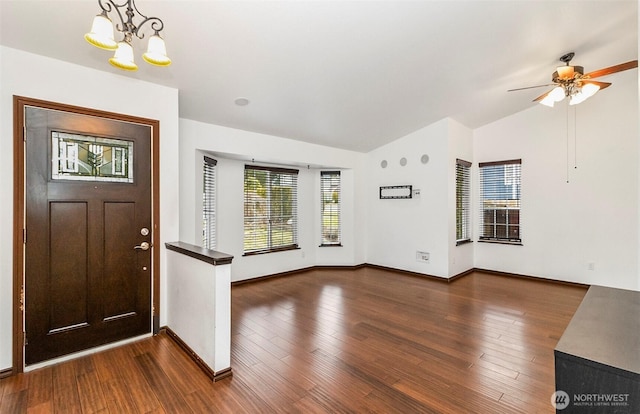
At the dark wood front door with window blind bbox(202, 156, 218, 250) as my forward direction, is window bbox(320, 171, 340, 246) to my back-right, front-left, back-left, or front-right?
front-right

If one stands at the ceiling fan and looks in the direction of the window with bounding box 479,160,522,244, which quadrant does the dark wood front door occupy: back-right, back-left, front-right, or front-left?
back-left

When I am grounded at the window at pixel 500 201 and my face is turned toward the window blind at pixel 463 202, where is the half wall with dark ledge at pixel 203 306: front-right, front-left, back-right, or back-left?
front-left

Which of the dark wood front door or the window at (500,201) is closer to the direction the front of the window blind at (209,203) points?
the window

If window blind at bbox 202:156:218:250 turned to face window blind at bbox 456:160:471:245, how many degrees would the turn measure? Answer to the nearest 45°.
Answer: approximately 45° to its left

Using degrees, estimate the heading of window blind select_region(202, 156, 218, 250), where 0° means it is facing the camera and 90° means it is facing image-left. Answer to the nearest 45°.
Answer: approximately 315°

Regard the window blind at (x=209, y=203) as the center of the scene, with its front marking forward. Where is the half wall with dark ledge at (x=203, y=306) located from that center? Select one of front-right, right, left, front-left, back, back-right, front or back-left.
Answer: front-right

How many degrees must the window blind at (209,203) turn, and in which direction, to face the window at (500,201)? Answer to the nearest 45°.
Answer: approximately 45° to its left

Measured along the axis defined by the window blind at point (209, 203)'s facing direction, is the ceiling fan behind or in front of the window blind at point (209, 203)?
in front

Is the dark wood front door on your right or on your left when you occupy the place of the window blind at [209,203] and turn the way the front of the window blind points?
on your right
